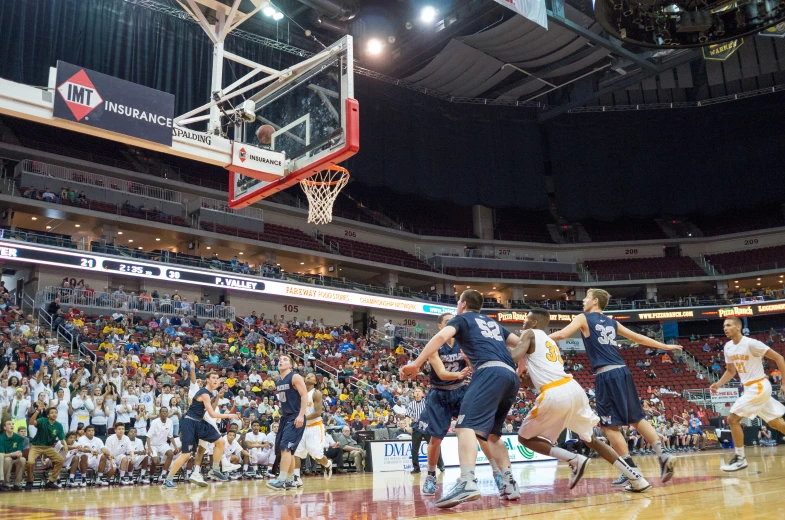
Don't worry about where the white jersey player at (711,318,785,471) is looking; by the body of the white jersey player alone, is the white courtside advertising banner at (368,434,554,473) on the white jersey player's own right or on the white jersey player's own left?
on the white jersey player's own right

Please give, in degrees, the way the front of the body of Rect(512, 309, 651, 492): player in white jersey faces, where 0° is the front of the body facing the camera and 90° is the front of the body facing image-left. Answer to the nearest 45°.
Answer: approximately 135°

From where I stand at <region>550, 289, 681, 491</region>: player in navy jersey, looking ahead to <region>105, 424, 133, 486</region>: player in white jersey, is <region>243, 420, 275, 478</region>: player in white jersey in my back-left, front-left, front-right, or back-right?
front-right

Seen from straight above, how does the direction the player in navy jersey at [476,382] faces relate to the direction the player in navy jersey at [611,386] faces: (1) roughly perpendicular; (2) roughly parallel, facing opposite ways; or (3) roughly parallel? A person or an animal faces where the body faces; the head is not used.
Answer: roughly parallel

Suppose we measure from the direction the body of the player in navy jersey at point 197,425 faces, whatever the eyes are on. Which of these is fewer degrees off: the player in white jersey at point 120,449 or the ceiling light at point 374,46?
the ceiling light

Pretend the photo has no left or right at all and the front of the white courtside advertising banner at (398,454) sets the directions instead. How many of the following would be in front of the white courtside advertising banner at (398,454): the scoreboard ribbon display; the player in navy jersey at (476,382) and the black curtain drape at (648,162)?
1

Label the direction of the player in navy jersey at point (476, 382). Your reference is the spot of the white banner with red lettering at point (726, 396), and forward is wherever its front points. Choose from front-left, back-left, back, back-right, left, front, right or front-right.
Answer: front

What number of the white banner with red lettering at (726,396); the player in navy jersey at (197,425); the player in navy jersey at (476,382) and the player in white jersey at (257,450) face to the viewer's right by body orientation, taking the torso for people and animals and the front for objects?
1

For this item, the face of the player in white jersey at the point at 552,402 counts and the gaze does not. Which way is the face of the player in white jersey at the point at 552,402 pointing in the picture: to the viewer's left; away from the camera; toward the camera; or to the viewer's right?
to the viewer's left

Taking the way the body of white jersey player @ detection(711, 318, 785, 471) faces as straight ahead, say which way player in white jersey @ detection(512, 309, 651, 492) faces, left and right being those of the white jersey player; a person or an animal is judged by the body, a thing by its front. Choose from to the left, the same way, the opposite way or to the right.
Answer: to the right

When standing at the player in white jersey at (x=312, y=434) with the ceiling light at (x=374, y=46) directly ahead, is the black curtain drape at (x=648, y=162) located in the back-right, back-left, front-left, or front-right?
front-right

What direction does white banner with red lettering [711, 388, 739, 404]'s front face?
toward the camera

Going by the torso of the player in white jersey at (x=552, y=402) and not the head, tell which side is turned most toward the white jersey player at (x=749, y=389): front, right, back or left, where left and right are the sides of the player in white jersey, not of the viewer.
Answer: right

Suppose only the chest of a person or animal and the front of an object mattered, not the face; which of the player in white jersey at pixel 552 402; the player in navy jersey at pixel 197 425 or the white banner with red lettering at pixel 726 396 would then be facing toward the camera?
the white banner with red lettering

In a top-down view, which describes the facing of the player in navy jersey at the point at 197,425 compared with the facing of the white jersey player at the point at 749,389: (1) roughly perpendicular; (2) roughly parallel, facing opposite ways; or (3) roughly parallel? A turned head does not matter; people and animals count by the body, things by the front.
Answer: roughly parallel, facing opposite ways

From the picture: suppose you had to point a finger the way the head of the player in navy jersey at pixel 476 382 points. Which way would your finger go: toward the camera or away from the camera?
away from the camera

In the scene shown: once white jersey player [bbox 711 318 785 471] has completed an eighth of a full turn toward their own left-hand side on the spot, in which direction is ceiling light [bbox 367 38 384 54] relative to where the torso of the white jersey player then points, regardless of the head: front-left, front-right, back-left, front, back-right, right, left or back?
back-right

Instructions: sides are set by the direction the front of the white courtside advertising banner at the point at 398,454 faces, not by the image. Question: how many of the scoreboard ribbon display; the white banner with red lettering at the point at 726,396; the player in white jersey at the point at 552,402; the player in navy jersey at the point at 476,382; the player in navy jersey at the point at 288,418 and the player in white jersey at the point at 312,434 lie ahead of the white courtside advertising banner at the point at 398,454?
4

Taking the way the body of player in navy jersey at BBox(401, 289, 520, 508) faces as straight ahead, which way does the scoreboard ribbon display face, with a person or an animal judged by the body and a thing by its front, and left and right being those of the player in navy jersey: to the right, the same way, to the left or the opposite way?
the opposite way
